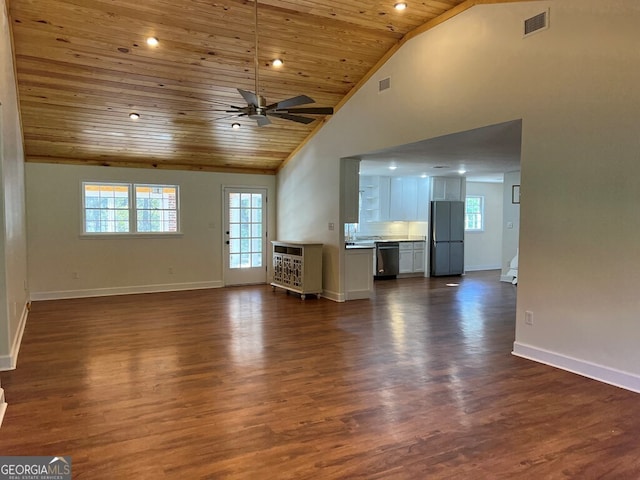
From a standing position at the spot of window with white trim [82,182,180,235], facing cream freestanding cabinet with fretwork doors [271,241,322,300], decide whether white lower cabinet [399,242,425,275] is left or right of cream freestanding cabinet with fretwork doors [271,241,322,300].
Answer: left

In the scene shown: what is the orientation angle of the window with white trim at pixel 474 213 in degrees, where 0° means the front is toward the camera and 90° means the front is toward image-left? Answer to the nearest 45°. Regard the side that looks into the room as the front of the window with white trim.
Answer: approximately 0°

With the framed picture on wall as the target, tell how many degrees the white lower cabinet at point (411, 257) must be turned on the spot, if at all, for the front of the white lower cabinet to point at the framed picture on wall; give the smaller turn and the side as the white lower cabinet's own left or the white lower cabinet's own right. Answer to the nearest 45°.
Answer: approximately 90° to the white lower cabinet's own left

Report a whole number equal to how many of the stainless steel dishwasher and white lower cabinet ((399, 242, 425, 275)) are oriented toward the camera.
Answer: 2

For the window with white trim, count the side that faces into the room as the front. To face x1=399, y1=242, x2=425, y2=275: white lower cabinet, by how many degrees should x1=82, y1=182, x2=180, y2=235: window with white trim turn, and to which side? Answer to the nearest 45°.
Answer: approximately 90° to its left

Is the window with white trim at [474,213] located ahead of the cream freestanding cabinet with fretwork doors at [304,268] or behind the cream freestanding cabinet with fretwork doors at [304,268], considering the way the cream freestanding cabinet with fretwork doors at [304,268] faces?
behind
